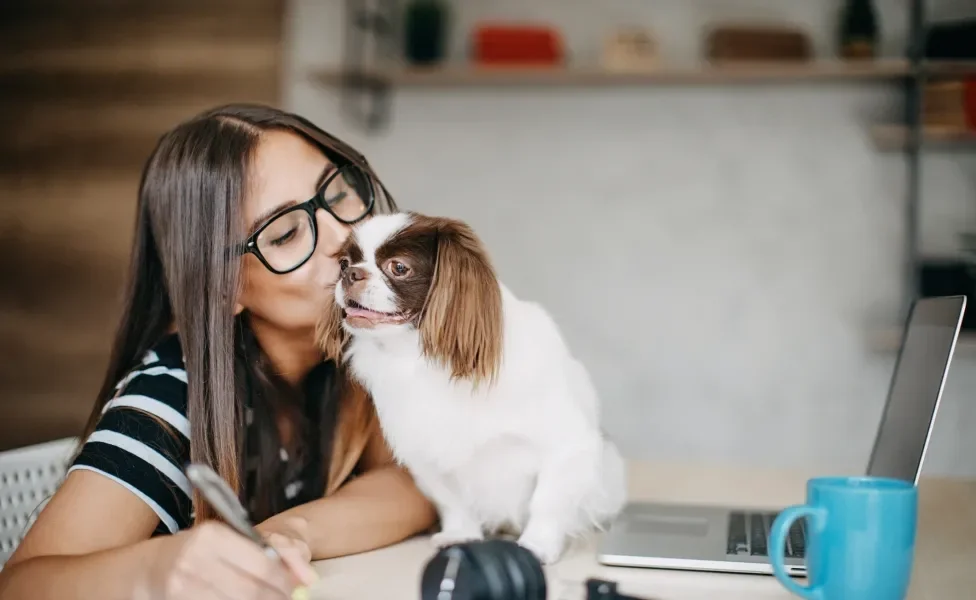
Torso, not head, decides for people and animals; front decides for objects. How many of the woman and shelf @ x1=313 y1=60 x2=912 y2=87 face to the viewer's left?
0

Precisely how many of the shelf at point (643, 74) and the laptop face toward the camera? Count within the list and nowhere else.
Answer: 1

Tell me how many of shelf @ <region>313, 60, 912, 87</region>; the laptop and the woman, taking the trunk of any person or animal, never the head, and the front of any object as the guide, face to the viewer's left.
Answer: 1

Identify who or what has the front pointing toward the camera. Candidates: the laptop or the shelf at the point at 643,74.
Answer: the shelf

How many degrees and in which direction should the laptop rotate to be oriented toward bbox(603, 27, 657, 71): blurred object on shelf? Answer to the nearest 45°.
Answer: approximately 90° to its right

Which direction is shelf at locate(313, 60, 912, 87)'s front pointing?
toward the camera

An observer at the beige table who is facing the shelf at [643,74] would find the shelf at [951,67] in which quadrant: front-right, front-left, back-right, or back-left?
front-right

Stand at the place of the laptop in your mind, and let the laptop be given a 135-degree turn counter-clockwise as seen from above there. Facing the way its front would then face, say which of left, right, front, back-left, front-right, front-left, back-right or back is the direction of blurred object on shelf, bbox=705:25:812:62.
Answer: back-left

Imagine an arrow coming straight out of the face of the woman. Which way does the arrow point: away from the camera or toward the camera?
toward the camera

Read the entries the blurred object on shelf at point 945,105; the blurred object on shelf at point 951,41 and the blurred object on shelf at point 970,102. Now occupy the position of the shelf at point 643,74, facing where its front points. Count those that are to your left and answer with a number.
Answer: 3

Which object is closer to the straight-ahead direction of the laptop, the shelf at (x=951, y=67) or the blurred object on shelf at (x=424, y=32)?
the blurred object on shelf

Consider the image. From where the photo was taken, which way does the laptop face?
to the viewer's left
